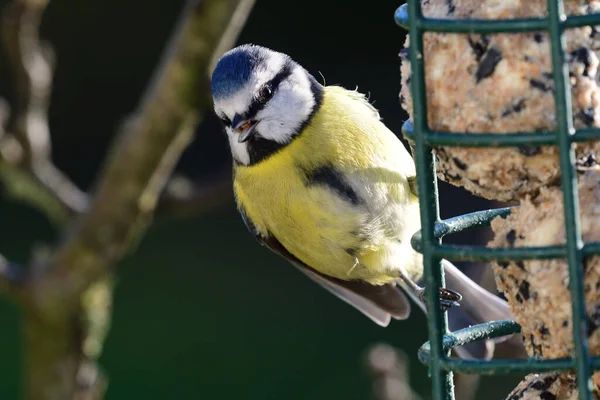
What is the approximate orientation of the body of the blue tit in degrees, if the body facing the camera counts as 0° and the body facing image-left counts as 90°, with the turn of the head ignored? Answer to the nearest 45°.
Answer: approximately 45°

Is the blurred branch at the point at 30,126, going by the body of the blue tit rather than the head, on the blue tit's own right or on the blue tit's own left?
on the blue tit's own right

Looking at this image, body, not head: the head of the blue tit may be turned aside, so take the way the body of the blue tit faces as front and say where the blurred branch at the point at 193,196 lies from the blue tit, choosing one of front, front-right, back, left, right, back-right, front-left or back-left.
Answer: right

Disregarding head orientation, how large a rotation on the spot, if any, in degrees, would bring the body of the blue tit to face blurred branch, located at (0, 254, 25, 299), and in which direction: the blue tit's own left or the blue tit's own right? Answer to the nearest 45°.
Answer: approximately 45° to the blue tit's own right
